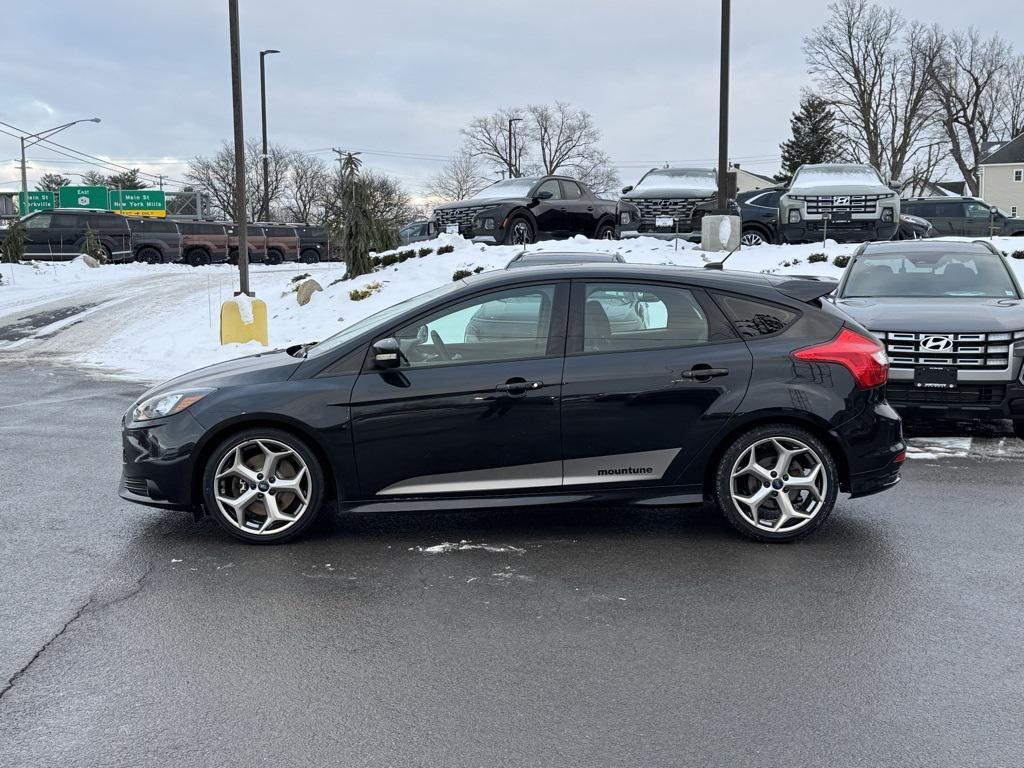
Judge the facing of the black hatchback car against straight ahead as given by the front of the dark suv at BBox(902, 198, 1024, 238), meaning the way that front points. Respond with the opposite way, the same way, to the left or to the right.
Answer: the opposite way

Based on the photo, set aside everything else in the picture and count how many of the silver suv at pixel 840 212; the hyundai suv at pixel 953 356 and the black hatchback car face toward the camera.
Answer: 2

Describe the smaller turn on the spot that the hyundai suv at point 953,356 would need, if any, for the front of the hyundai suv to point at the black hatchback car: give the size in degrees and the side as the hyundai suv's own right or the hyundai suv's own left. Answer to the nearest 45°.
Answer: approximately 45° to the hyundai suv's own right

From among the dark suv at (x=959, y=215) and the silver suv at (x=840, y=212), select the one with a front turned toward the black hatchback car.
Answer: the silver suv

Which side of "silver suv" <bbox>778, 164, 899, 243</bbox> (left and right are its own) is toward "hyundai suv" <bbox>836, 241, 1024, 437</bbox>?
front

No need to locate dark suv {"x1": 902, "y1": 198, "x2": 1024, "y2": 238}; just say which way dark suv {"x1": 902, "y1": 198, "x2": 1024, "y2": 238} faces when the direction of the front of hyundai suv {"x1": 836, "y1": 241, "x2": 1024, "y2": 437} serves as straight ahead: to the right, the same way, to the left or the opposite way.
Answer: to the left

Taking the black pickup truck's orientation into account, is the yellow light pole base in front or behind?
in front

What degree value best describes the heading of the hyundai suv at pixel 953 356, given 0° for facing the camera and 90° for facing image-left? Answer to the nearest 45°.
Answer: approximately 0°

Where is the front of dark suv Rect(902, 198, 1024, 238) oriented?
to the viewer's right

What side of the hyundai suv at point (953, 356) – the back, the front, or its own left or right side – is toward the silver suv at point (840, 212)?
back

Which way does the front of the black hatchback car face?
to the viewer's left

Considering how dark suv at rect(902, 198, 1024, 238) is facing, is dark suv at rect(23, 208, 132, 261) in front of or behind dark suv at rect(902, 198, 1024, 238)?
behind

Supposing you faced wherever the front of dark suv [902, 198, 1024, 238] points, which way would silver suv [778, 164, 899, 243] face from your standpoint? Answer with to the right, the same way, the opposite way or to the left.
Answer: to the right
